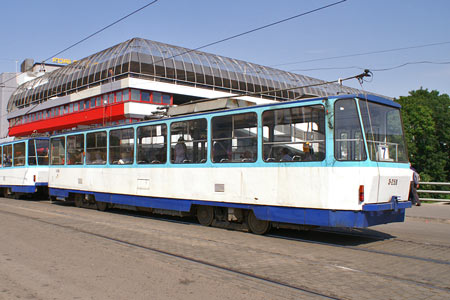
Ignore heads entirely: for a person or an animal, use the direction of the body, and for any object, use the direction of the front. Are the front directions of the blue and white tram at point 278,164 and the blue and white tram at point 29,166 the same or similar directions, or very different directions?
same or similar directions

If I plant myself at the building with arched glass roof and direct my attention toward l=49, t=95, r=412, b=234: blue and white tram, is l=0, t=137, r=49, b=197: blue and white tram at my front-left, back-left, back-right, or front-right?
front-right

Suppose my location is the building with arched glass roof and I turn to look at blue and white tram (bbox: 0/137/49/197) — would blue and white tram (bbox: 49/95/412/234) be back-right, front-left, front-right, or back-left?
front-left

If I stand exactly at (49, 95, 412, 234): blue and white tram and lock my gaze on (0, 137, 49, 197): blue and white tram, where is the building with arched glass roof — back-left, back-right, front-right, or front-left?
front-right

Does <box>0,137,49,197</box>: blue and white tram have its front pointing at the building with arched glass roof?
no

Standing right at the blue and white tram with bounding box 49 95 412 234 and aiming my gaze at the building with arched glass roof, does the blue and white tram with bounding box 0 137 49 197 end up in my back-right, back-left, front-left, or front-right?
front-left
